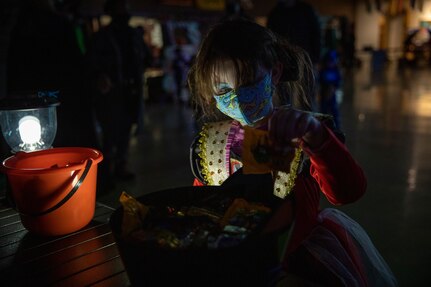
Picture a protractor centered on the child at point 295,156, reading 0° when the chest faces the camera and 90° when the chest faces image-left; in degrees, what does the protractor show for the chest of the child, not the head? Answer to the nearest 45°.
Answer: approximately 45°

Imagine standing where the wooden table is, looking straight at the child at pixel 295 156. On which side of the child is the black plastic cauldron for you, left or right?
right

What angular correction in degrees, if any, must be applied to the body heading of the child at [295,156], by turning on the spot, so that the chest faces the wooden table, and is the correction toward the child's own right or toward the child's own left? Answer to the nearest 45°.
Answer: approximately 45° to the child's own right

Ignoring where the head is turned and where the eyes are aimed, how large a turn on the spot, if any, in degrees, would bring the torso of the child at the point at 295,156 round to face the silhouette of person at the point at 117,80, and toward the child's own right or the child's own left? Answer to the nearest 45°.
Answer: approximately 90° to the child's own right

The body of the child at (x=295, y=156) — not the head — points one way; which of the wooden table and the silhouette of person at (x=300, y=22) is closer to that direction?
the wooden table

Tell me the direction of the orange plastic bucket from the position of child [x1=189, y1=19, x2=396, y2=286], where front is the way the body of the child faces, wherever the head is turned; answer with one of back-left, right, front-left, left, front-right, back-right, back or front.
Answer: front-right
